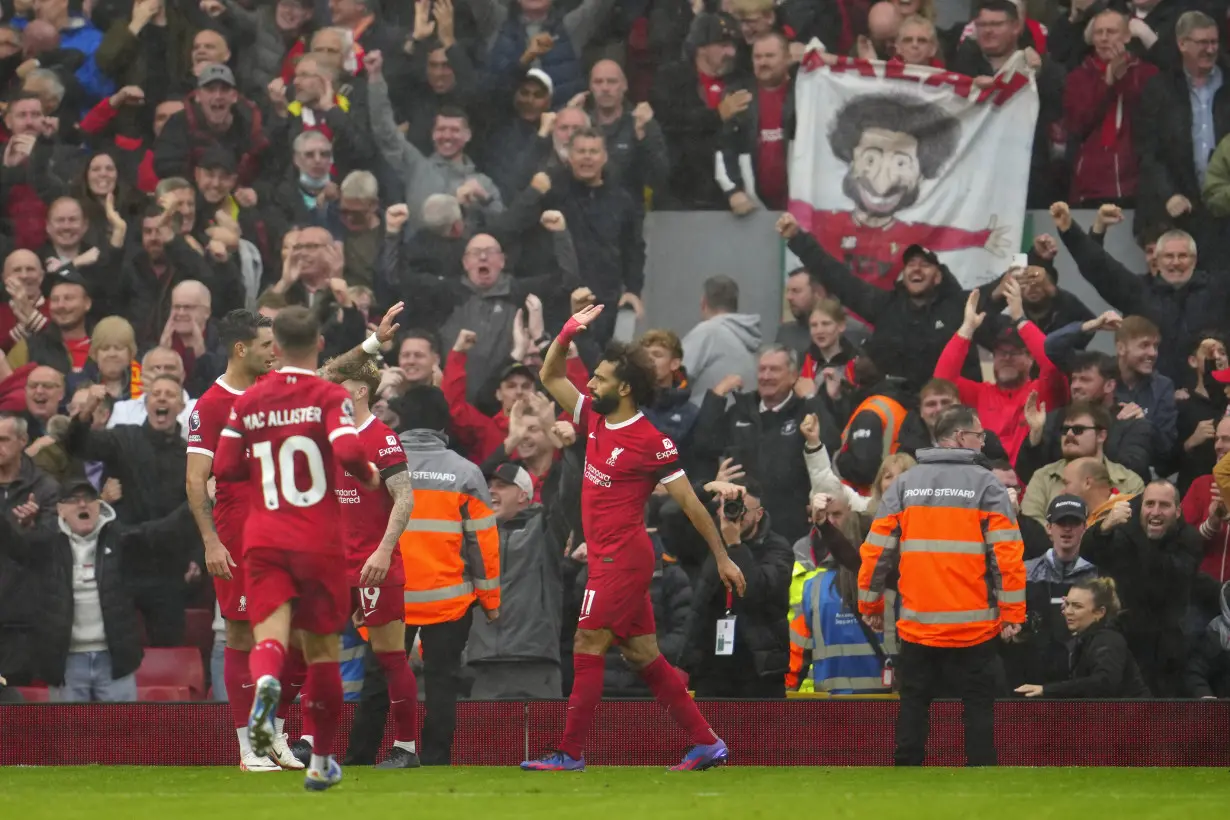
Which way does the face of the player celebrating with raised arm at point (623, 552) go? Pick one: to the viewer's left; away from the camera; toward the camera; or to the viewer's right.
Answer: to the viewer's left

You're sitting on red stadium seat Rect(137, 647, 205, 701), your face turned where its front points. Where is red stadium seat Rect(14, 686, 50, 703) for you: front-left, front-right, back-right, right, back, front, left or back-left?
right

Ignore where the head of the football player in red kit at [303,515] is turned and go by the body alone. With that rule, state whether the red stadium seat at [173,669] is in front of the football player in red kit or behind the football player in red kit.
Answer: in front

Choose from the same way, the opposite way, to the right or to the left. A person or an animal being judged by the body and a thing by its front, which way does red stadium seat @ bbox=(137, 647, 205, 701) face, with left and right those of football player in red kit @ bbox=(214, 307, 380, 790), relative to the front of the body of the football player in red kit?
the opposite way

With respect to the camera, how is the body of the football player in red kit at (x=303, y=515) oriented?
away from the camera

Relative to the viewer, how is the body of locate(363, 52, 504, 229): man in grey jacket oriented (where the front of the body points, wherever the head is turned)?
toward the camera

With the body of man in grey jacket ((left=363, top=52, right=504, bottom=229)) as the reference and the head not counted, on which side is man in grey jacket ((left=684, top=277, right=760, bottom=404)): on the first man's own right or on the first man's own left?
on the first man's own left

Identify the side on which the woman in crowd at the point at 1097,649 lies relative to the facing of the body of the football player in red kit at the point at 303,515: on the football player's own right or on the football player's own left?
on the football player's own right

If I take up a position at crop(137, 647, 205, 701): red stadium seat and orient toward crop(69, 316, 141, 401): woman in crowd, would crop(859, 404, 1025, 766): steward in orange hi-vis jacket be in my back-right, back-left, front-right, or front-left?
back-right

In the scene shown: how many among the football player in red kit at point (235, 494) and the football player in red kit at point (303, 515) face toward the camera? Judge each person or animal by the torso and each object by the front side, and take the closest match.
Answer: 1

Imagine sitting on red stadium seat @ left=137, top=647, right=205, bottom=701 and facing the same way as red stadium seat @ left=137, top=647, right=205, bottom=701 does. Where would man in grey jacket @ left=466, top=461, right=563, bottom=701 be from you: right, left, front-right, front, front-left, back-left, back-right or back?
front-left

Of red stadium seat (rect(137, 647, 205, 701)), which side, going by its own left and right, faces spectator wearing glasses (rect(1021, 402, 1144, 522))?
left

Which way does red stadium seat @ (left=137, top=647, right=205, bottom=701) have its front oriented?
toward the camera
